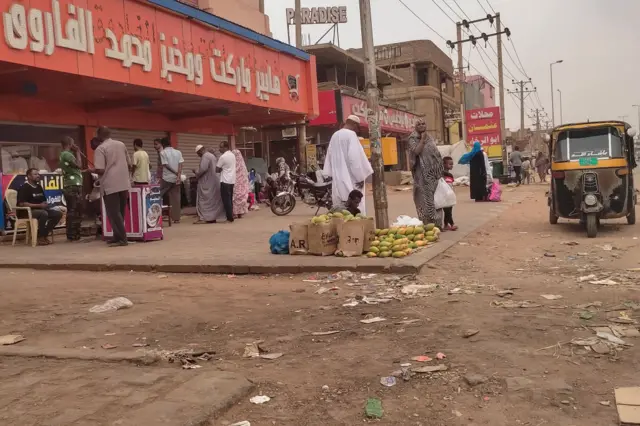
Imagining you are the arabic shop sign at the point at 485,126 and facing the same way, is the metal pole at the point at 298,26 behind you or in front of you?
in front

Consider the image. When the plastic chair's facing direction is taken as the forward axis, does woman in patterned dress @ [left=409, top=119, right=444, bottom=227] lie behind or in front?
in front

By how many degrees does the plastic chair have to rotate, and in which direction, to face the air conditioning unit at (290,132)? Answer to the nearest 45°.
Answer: approximately 45° to its left

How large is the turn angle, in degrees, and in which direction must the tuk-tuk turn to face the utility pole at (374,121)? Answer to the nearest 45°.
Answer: approximately 45° to its right

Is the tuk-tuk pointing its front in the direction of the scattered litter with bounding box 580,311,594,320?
yes

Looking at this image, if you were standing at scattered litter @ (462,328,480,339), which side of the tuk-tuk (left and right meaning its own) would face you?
front

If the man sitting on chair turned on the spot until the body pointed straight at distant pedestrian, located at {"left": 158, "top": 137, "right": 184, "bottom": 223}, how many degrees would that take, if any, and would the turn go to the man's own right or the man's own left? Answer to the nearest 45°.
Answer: approximately 90° to the man's own left

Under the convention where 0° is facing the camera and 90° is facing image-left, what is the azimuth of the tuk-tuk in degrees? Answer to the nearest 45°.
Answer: approximately 0°

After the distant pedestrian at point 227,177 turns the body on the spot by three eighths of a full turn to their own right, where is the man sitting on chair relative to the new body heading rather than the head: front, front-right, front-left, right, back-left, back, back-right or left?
back

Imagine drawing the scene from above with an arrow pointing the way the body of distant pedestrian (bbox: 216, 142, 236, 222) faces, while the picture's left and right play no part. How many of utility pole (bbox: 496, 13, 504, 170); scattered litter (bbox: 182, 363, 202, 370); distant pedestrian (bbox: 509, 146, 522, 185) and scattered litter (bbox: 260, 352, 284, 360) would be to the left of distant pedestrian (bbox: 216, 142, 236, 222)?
2
